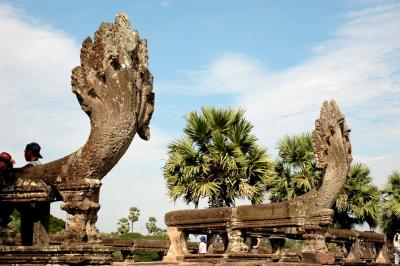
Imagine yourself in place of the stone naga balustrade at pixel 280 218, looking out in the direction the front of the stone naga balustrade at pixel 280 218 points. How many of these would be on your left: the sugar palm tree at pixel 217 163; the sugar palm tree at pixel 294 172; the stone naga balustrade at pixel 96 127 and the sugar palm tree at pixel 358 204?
3

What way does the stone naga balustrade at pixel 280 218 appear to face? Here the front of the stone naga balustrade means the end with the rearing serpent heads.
to the viewer's right

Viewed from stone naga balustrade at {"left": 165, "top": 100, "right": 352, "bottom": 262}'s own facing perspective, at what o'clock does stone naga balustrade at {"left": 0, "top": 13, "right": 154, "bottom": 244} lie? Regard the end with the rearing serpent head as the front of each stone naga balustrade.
stone naga balustrade at {"left": 0, "top": 13, "right": 154, "bottom": 244} is roughly at 4 o'clock from stone naga balustrade at {"left": 165, "top": 100, "right": 352, "bottom": 262}.

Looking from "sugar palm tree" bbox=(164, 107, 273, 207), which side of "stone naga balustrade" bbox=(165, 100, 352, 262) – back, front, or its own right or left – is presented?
left

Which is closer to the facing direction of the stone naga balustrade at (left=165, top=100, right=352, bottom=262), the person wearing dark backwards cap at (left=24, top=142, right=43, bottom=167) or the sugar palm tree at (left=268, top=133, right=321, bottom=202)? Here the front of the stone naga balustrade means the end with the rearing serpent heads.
the sugar palm tree

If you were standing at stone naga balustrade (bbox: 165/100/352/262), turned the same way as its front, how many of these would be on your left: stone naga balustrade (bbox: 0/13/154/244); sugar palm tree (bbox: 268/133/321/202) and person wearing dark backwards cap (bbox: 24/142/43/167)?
1

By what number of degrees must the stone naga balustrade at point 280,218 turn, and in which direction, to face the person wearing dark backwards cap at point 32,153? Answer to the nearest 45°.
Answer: approximately 135° to its right

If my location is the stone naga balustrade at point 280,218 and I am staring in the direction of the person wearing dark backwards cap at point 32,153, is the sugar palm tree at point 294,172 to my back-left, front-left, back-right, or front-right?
back-right

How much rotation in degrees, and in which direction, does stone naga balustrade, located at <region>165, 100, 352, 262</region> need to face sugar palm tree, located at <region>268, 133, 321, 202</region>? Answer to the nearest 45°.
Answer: approximately 90° to its left

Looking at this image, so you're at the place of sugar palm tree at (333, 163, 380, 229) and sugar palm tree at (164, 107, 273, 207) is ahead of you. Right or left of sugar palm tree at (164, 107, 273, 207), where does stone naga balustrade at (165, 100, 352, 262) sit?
left
